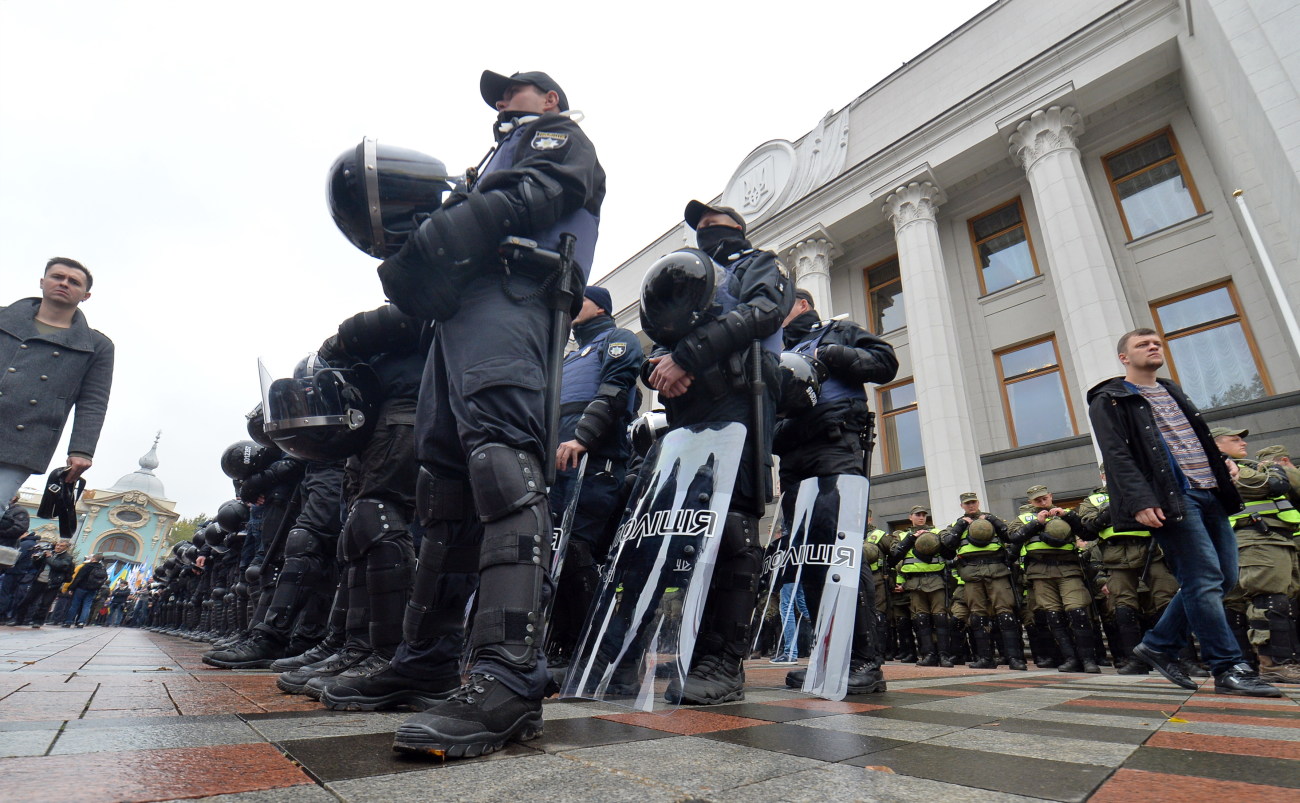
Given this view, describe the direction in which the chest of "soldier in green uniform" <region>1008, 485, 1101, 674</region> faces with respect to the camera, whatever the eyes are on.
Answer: toward the camera

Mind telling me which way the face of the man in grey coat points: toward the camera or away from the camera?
toward the camera

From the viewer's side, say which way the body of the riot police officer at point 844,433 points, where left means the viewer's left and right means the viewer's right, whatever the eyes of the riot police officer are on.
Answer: facing the viewer and to the left of the viewer

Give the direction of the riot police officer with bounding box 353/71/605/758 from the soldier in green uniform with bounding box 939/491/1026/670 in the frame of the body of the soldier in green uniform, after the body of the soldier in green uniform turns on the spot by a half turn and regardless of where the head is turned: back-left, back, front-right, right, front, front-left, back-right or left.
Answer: back

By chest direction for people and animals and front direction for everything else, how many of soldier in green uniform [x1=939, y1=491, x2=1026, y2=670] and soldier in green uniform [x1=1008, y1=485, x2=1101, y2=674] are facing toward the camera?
2

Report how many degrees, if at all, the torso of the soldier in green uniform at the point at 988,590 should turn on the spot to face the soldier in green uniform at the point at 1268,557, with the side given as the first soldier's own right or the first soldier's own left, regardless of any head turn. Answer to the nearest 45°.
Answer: approximately 45° to the first soldier's own left

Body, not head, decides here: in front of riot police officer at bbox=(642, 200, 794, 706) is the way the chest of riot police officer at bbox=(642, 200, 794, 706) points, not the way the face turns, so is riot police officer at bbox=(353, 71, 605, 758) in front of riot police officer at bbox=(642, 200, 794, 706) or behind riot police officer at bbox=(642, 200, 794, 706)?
in front

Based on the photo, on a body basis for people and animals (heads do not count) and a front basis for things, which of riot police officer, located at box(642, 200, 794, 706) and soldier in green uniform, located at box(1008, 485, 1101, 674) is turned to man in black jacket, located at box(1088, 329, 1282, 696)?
the soldier in green uniform

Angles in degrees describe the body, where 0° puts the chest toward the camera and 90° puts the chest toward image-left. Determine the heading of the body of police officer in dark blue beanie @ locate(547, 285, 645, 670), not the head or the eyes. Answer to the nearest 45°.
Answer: approximately 45°

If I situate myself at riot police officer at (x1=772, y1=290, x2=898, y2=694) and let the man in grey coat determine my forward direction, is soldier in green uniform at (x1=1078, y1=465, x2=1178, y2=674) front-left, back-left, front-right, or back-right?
back-right

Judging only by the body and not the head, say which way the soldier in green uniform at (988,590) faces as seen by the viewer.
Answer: toward the camera

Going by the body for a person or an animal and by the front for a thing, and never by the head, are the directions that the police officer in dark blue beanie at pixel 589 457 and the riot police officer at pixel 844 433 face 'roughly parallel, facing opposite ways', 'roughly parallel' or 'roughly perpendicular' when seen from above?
roughly parallel
